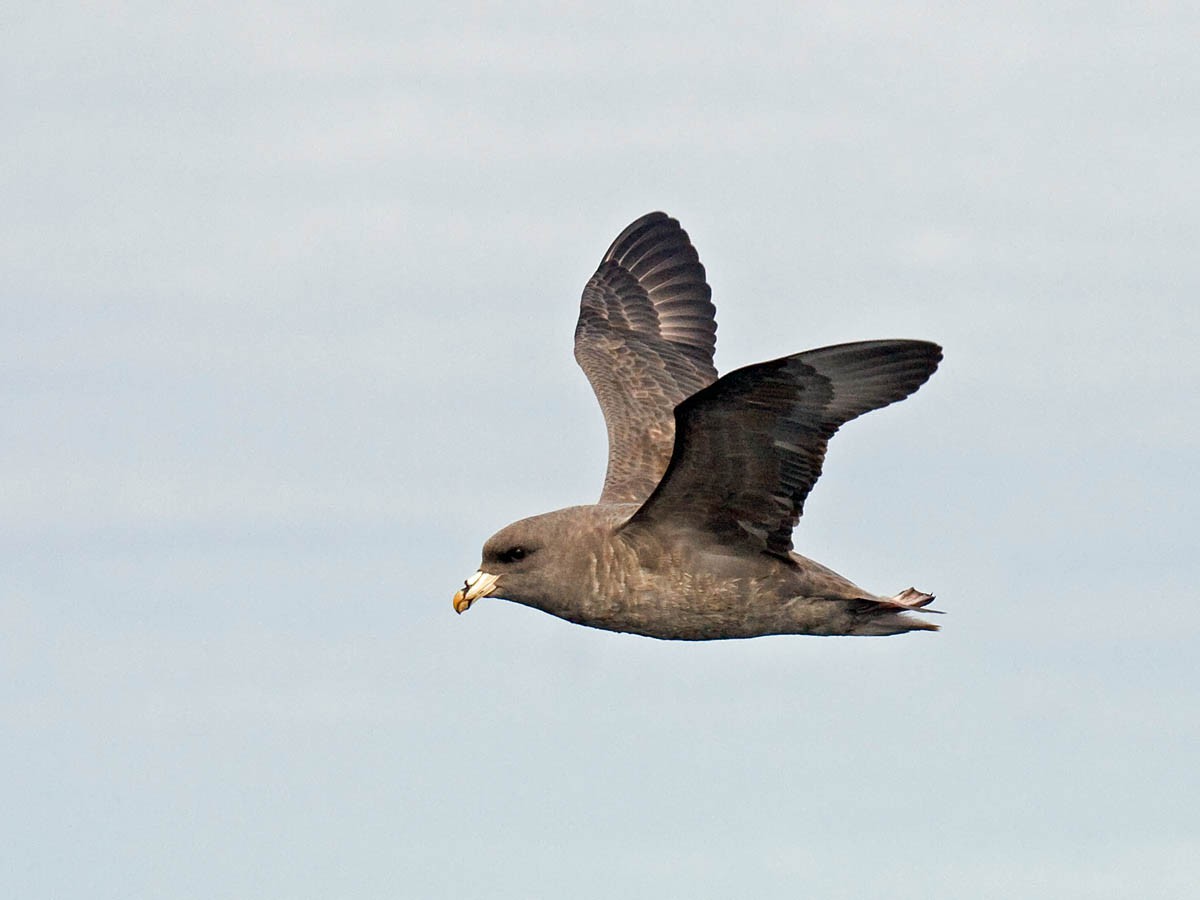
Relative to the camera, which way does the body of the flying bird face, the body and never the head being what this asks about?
to the viewer's left
